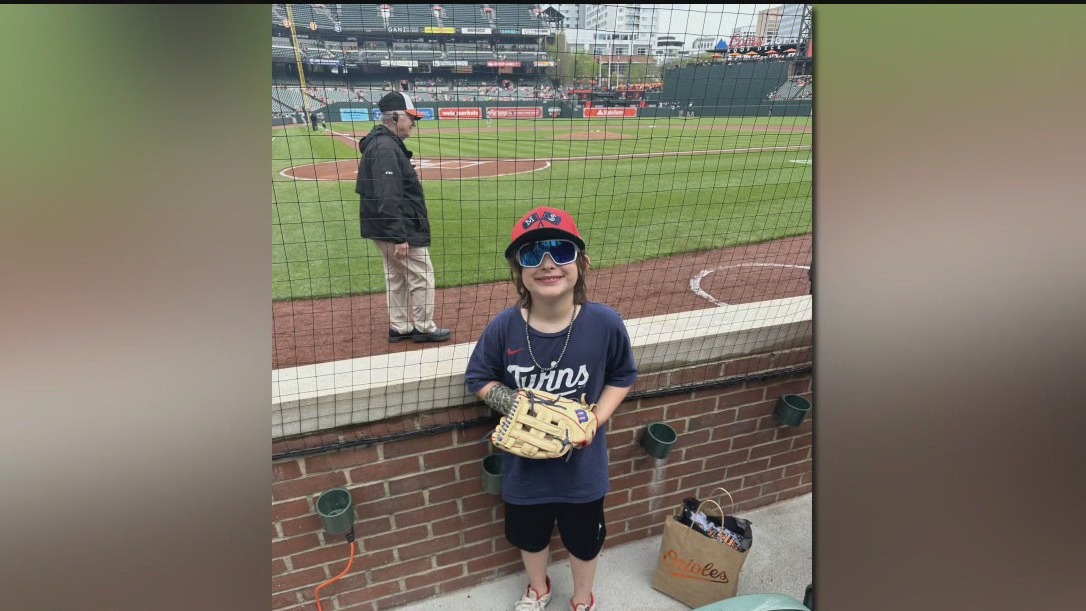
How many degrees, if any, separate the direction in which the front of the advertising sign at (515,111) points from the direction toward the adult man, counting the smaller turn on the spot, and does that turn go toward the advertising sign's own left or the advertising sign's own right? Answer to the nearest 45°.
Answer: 0° — it already faces them

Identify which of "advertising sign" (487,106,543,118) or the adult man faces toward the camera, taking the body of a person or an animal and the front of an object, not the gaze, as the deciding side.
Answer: the advertising sign

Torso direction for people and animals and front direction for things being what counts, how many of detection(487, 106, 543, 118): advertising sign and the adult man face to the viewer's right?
1

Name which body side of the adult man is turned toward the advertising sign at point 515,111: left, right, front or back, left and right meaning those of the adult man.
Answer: left

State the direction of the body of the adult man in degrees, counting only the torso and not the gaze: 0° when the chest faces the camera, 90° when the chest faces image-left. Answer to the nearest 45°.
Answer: approximately 270°

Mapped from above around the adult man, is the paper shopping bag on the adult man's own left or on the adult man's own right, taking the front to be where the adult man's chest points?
on the adult man's own right

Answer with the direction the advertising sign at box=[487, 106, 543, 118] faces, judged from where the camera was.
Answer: facing the viewer

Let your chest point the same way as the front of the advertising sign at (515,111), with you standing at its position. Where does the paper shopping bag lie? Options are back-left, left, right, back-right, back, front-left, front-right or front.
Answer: front

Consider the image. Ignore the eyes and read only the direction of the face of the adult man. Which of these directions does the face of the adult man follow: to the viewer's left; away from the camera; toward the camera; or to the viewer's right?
to the viewer's right

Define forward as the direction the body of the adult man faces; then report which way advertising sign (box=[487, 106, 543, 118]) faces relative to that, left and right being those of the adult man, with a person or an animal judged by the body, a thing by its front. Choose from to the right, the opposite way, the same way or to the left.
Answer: to the right
